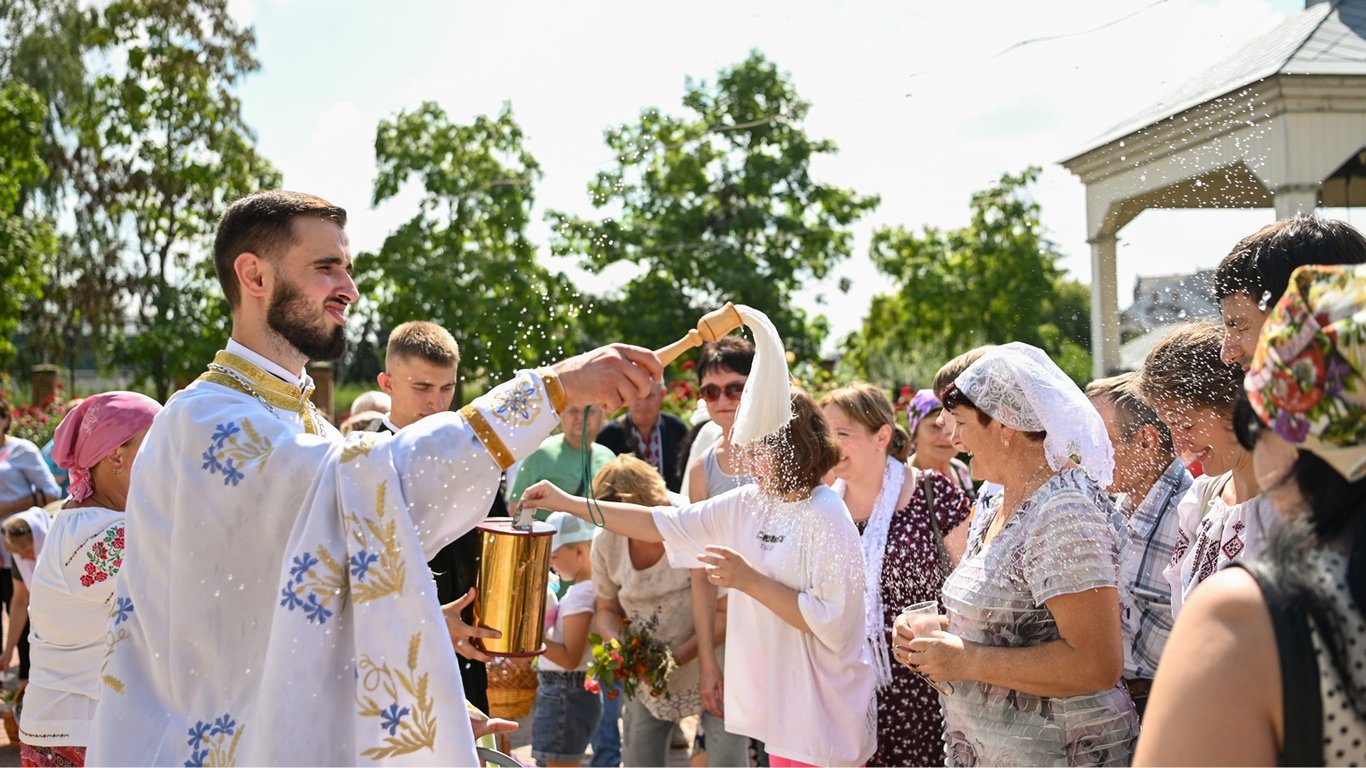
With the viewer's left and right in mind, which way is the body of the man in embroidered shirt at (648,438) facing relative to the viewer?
facing the viewer

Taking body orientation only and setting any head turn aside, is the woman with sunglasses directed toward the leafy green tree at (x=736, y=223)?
no

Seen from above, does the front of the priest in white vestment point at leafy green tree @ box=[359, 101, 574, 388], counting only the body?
no

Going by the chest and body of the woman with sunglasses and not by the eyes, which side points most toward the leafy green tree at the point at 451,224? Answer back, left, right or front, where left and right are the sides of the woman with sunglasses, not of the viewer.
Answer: back

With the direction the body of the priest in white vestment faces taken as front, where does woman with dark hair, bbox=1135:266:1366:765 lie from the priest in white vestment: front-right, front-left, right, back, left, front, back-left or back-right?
front-right

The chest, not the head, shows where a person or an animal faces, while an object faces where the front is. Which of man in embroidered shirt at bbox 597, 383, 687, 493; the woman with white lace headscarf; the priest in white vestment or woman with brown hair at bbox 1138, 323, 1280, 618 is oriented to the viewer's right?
the priest in white vestment

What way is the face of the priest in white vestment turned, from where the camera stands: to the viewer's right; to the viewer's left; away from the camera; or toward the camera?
to the viewer's right

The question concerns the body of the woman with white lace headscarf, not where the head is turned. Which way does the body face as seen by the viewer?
to the viewer's left

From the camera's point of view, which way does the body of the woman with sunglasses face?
toward the camera

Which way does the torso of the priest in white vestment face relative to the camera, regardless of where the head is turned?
to the viewer's right

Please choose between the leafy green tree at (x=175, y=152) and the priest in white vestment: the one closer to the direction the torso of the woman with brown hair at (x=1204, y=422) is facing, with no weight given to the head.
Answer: the priest in white vestment

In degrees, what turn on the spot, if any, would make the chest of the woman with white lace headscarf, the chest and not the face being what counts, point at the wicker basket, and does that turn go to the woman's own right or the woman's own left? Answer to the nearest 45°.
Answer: approximately 45° to the woman's own right

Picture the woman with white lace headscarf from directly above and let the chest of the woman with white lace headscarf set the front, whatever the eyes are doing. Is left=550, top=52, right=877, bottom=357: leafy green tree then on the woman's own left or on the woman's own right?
on the woman's own right

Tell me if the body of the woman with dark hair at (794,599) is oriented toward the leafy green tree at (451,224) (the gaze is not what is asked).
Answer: no

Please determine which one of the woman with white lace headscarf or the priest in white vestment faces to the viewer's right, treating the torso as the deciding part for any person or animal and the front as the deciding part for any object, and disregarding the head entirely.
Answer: the priest in white vestment
